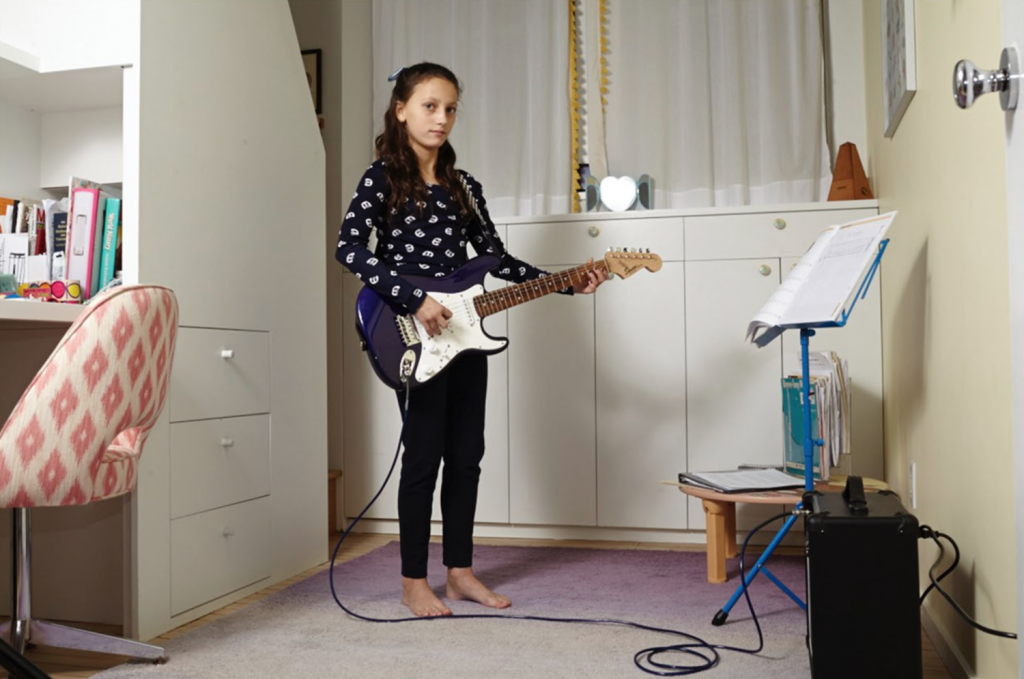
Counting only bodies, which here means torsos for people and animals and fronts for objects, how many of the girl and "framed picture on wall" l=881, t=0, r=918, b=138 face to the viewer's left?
1

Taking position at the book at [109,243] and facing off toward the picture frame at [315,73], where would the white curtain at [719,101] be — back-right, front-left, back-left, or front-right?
front-right

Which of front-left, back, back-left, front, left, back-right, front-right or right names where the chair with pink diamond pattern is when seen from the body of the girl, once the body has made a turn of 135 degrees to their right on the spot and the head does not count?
front-left

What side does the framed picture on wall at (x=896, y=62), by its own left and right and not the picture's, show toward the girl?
front

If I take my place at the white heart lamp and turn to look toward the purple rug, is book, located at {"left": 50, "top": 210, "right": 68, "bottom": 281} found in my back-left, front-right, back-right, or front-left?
front-right

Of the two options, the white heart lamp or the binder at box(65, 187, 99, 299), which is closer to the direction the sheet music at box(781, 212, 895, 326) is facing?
the binder

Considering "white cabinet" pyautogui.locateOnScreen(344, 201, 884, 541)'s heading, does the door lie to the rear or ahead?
ahead

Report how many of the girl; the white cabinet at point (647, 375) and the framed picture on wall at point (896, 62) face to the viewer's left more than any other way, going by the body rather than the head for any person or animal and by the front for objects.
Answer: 1

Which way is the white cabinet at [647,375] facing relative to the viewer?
toward the camera

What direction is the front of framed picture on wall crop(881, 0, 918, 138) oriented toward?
to the viewer's left

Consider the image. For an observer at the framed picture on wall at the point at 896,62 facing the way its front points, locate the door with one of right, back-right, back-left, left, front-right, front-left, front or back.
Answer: left

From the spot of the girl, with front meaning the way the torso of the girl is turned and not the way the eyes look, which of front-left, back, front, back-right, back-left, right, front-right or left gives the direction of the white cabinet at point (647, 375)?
left

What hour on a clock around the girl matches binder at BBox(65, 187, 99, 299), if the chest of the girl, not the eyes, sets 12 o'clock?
The binder is roughly at 4 o'clock from the girl.
